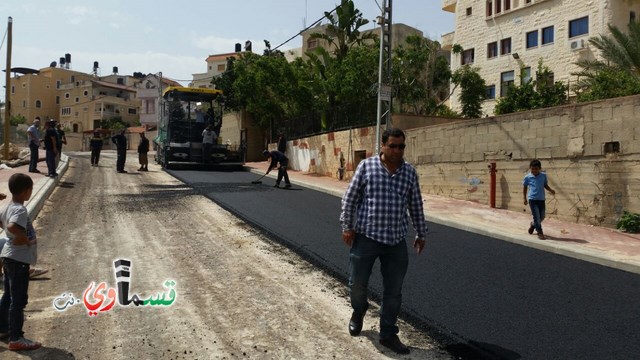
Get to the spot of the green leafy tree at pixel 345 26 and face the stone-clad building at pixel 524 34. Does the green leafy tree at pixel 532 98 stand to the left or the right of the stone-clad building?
right

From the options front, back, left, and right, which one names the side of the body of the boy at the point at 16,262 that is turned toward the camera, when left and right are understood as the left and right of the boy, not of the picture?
right
